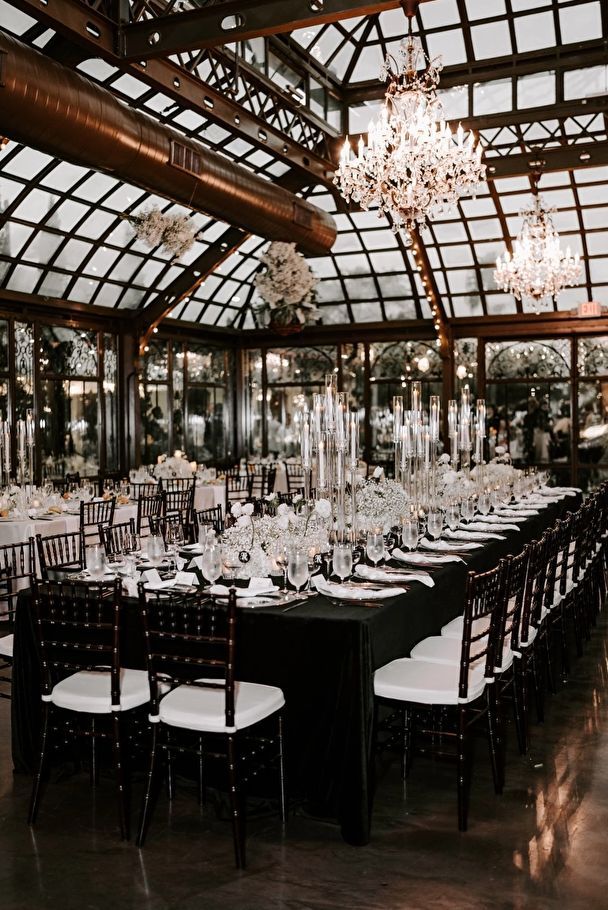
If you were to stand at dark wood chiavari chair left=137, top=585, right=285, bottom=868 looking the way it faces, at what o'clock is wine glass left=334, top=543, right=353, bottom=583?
The wine glass is roughly at 12 o'clock from the dark wood chiavari chair.

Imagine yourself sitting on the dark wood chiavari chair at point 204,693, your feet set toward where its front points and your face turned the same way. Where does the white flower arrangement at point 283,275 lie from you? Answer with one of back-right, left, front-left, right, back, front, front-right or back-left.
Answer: front-left

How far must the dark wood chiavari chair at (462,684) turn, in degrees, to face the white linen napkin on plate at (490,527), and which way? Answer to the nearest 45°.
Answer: approximately 45° to its right

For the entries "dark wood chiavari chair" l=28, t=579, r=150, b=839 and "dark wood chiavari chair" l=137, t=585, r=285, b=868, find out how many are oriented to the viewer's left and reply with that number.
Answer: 0

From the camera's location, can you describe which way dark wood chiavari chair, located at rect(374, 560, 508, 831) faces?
facing away from the viewer and to the left of the viewer

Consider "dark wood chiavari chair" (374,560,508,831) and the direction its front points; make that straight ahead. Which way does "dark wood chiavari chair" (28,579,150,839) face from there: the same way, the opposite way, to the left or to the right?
to the right

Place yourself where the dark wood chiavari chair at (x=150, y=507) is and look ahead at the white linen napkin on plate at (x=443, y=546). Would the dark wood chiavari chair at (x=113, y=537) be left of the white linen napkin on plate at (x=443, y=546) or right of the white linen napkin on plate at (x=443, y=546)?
right

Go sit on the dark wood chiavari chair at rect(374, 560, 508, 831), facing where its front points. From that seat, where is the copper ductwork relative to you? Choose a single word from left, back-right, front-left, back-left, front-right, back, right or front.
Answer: front

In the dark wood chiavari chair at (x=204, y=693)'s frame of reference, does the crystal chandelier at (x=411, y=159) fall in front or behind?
in front

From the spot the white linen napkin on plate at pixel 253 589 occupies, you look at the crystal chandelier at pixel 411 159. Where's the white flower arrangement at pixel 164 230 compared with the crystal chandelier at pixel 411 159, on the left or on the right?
left

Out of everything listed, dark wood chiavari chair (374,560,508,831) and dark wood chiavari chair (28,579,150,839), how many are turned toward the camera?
0

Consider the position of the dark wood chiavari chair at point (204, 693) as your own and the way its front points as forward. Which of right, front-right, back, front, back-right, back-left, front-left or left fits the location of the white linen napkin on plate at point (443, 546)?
front

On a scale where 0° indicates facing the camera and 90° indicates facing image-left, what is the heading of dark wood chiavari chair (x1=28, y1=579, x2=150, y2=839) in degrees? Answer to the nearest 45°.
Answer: approximately 225°

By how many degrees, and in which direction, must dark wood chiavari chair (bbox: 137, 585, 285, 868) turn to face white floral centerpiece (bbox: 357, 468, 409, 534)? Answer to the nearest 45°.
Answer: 0° — it already faces it

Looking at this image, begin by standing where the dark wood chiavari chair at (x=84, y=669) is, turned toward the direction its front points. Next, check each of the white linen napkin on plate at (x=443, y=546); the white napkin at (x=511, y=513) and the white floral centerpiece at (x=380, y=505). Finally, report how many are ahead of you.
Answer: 3

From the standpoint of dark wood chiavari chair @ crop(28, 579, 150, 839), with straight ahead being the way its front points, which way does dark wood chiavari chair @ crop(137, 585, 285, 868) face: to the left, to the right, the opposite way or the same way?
the same way

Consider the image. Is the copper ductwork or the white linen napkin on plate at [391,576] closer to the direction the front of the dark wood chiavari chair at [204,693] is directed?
the white linen napkin on plate

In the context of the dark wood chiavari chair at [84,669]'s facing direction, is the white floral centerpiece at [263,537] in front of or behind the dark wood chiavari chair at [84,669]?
in front
